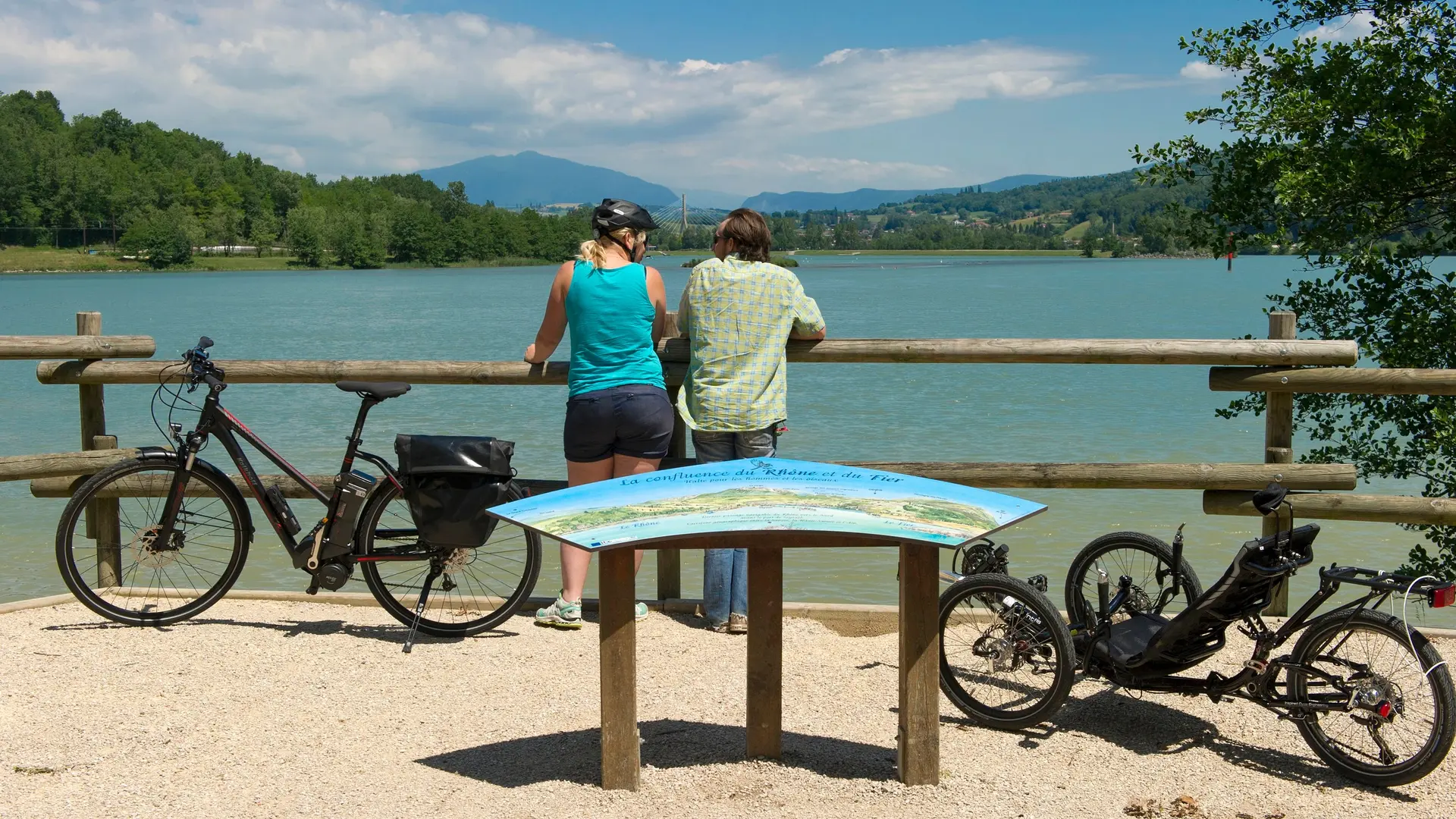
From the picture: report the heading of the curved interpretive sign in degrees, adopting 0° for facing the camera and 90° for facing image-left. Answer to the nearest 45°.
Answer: approximately 0°

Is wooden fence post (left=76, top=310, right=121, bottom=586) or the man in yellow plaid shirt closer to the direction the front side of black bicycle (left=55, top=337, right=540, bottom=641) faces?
the wooden fence post

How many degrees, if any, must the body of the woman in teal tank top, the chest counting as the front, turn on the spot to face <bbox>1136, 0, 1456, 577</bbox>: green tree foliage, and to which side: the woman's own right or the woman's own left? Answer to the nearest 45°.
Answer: approximately 45° to the woman's own right

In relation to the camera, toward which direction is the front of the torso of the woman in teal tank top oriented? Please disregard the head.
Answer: away from the camera

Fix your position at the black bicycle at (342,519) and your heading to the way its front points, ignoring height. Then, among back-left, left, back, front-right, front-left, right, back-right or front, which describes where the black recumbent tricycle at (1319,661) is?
back-left

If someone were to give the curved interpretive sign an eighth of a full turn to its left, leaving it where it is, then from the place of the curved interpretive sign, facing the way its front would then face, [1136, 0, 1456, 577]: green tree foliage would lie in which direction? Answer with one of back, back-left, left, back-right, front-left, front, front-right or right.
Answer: left

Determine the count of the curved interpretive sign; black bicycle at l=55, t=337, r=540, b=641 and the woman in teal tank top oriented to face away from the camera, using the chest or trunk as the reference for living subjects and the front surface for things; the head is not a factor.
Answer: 1

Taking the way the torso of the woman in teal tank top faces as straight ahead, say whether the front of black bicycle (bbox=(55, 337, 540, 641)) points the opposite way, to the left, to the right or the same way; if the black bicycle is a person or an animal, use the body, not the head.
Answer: to the left

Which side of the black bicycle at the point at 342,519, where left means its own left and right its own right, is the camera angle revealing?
left

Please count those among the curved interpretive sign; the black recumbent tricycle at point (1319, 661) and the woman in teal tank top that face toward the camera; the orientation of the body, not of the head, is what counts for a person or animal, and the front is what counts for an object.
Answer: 1

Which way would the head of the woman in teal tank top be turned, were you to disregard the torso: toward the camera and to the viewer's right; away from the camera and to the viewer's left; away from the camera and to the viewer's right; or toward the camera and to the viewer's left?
away from the camera and to the viewer's right

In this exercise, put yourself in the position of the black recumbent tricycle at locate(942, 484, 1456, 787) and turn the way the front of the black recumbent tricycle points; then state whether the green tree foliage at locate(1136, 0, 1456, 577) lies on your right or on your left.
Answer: on your right
